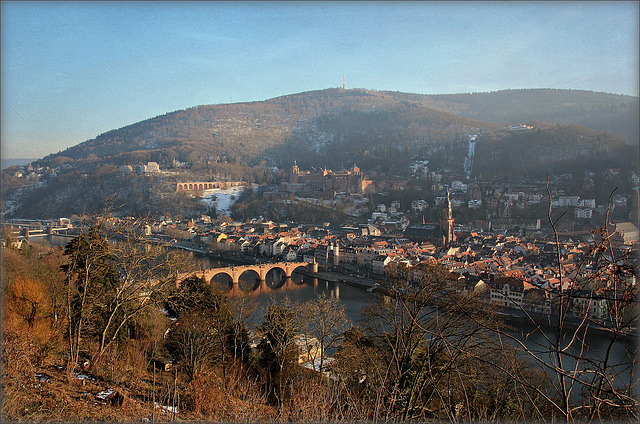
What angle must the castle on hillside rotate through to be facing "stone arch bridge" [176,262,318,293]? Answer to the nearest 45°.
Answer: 0° — it already faces it

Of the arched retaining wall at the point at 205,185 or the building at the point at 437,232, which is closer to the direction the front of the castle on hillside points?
the building

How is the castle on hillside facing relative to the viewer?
toward the camera

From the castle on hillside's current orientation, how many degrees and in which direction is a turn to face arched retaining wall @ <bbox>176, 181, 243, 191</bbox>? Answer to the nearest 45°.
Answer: approximately 90° to its right

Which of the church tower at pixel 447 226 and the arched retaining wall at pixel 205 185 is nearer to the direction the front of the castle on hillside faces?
the church tower

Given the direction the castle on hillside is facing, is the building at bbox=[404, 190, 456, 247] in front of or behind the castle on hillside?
in front

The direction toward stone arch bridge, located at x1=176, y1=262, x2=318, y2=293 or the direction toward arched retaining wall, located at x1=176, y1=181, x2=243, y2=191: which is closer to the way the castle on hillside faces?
the stone arch bridge

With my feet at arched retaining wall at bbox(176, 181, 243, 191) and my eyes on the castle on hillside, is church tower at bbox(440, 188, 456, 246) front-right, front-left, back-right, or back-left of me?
front-right
